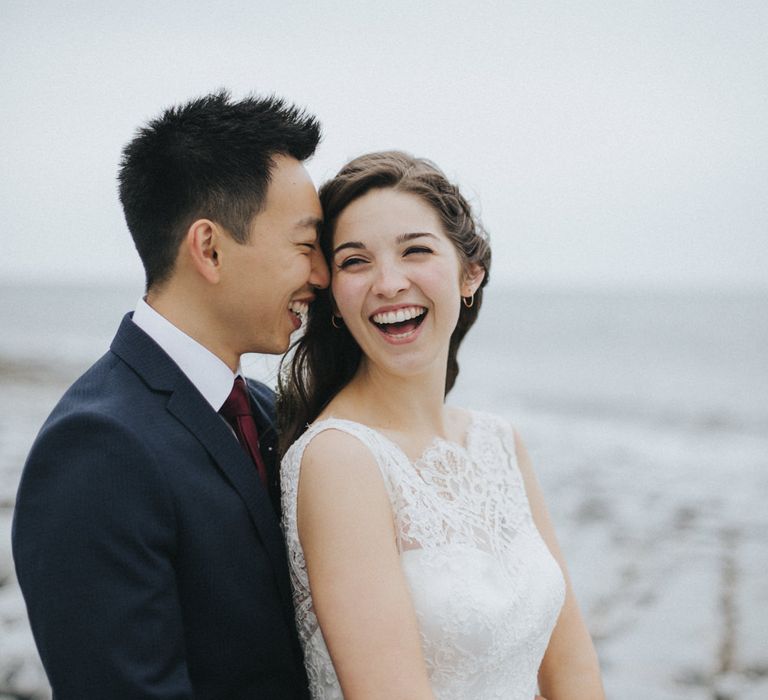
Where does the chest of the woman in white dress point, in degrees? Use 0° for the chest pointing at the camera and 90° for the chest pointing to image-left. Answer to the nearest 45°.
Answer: approximately 315°

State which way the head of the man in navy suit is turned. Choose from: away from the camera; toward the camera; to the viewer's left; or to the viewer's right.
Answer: to the viewer's right
